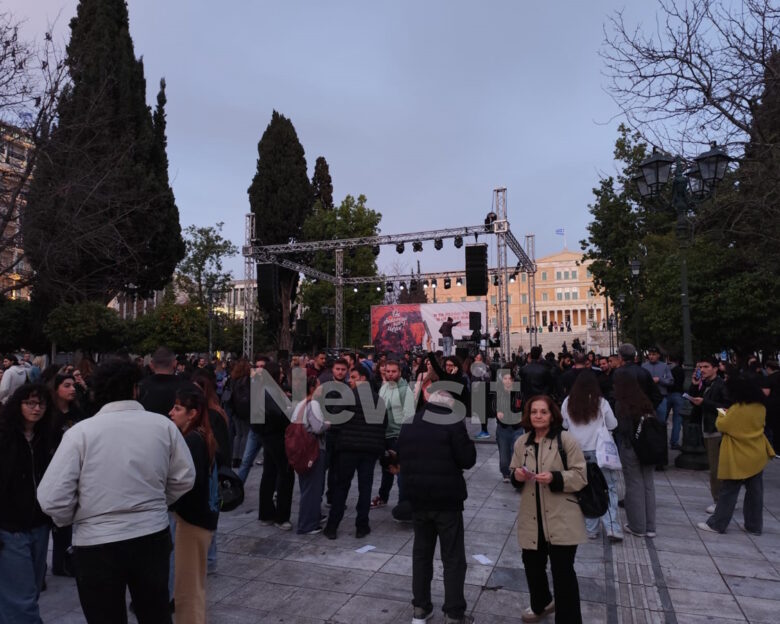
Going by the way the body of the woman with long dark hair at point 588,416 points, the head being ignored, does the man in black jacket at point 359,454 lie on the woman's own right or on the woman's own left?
on the woman's own left

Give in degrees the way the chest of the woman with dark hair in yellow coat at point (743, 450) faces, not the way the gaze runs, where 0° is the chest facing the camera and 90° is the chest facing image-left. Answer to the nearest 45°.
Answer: approximately 135°

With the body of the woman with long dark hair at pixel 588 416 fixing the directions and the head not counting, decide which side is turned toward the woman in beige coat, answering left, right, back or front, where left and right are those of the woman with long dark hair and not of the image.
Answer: back

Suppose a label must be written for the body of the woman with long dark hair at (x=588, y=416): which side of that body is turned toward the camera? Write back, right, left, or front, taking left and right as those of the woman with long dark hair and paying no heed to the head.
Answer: back

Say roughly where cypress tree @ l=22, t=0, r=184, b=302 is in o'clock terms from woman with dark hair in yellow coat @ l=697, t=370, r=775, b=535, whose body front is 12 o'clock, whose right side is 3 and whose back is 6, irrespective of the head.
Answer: The cypress tree is roughly at 11 o'clock from the woman with dark hair in yellow coat.

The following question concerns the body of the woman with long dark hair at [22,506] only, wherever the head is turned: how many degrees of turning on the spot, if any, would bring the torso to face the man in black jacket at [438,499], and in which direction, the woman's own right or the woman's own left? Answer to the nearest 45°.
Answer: approximately 45° to the woman's own left

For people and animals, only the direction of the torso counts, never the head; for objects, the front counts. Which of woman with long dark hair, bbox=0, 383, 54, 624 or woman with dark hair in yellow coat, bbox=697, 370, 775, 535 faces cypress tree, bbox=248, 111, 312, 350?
woman with dark hair in yellow coat, bbox=697, 370, 775, 535

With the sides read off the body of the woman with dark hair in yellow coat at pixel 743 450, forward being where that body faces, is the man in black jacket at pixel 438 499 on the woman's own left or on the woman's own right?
on the woman's own left

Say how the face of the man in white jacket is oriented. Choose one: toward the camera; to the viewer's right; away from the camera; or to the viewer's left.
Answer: away from the camera

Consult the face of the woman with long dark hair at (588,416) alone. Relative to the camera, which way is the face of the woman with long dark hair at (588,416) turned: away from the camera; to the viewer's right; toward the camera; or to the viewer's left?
away from the camera

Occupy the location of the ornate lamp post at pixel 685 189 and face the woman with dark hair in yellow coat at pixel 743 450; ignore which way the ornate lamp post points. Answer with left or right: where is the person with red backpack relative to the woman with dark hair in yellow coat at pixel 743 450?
right

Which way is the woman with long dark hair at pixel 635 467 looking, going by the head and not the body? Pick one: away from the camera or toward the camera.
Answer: away from the camera

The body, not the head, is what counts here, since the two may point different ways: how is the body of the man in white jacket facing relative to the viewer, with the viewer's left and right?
facing away from the viewer
